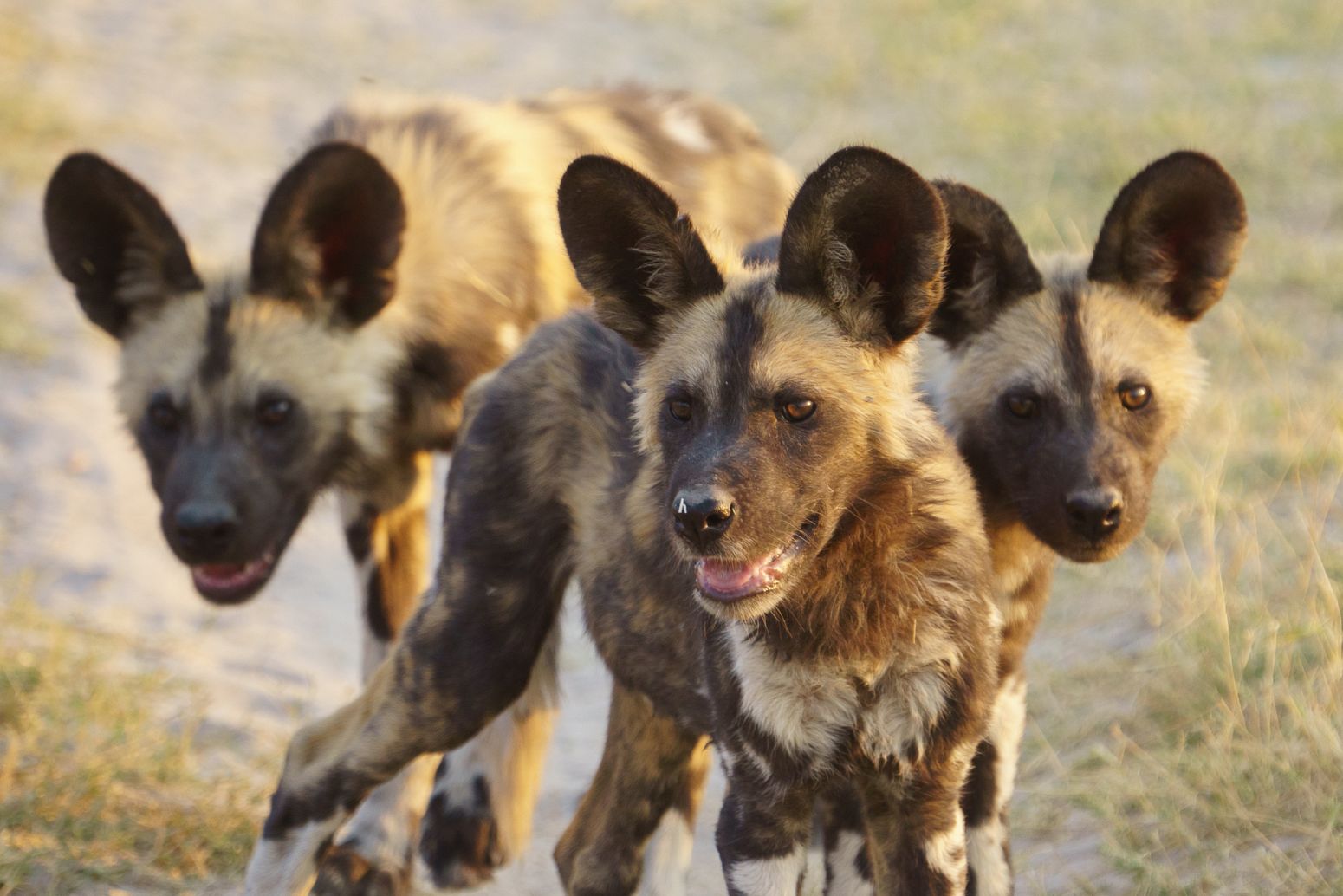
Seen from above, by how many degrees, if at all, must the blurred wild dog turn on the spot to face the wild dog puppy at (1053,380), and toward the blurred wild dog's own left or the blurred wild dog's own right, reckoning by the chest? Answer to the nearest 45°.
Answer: approximately 90° to the blurred wild dog's own left

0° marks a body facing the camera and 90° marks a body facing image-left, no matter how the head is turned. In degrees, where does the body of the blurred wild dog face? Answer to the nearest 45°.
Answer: approximately 45°

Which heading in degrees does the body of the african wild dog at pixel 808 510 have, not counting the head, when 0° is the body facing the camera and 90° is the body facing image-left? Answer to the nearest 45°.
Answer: approximately 315°

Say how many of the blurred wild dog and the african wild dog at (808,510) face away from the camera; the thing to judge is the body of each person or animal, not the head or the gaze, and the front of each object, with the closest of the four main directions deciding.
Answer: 0

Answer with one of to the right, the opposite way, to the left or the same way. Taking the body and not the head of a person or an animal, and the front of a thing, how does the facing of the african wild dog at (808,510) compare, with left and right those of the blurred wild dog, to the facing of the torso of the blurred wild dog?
to the left

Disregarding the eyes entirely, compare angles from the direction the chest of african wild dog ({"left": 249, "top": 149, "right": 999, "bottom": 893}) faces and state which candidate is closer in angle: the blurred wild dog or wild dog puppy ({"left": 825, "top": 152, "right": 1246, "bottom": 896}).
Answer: the wild dog puppy

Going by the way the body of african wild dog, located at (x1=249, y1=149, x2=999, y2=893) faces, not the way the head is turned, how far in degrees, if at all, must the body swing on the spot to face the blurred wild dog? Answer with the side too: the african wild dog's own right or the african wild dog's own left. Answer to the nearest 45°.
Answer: approximately 180°

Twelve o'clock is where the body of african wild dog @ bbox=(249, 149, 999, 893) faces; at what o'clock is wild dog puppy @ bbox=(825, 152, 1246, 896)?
The wild dog puppy is roughly at 9 o'clock from the african wild dog.

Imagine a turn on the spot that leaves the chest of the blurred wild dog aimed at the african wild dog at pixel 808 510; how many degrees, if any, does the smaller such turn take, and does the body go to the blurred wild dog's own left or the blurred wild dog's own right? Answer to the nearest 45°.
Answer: approximately 90° to the blurred wild dog's own left
